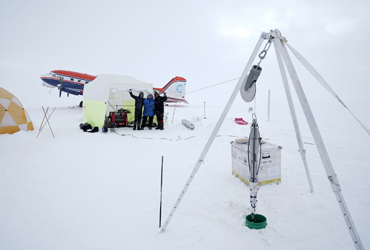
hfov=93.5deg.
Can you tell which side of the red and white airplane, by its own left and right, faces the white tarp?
left

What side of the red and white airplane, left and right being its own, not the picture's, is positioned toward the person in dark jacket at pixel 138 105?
left

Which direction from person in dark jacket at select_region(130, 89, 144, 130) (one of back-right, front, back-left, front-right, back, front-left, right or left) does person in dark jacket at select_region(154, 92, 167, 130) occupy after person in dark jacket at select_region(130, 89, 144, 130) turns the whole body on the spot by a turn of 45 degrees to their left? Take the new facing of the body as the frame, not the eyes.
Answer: front-left

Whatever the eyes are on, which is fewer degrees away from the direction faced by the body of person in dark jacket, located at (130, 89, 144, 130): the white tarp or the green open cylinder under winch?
the green open cylinder under winch

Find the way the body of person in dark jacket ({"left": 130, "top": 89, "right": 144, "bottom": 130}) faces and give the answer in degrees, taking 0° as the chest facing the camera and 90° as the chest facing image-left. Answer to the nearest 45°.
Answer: approximately 0°

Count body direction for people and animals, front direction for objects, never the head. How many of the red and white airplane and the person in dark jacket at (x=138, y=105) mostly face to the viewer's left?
1

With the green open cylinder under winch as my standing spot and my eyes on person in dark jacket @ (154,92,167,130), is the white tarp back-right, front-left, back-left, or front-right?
front-left

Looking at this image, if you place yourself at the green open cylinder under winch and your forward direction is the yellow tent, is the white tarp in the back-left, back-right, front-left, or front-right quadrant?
front-right

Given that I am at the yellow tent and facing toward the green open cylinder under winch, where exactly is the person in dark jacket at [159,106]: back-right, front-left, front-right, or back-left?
front-left

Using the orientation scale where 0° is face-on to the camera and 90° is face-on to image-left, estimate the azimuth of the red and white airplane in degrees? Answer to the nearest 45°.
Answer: approximately 90°

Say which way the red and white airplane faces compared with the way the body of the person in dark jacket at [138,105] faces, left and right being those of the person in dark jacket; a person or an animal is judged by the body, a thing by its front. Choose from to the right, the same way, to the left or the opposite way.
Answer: to the right

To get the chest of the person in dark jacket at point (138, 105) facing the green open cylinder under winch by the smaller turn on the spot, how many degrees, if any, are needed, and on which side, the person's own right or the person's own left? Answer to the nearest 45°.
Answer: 0° — they already face it

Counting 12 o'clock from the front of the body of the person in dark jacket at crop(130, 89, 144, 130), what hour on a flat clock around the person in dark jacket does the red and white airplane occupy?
The red and white airplane is roughly at 5 o'clock from the person in dark jacket.

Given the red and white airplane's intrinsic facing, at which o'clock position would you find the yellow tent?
The yellow tent is roughly at 9 o'clock from the red and white airplane.
